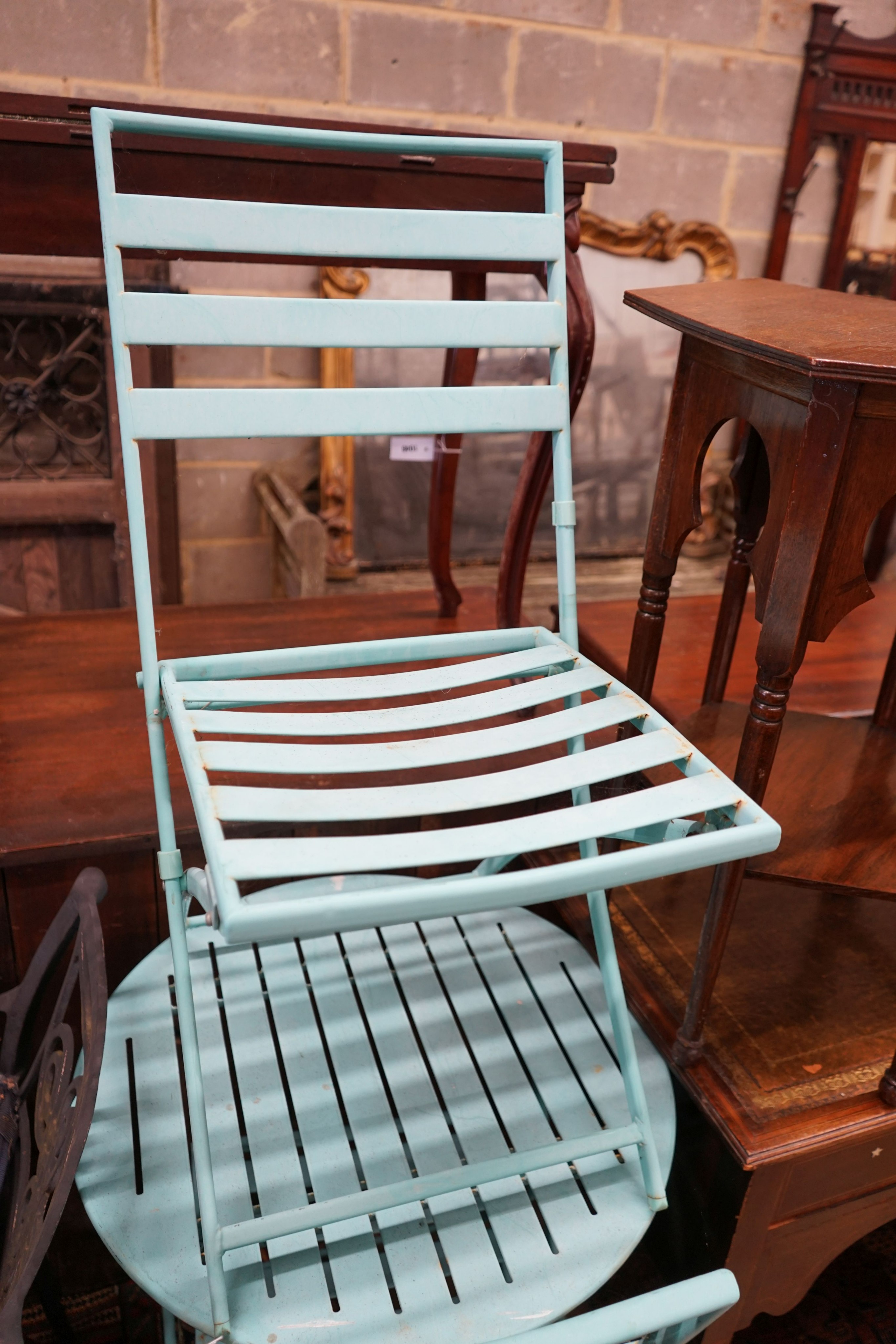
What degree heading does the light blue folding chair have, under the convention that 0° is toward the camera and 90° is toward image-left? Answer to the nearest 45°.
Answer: approximately 0°
